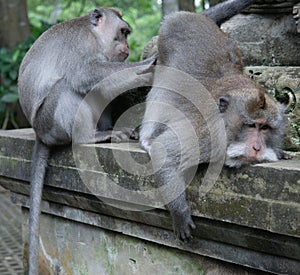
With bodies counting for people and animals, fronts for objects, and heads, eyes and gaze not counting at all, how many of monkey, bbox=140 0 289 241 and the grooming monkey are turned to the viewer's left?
0

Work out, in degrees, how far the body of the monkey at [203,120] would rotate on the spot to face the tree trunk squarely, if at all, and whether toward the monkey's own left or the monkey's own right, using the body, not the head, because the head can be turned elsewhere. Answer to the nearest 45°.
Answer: approximately 180°

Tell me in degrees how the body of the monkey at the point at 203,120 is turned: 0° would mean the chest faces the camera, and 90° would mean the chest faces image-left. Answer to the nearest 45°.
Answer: approximately 315°

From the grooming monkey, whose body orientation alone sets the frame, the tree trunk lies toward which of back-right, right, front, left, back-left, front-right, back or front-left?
left

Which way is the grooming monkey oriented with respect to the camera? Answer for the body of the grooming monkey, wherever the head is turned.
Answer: to the viewer's right

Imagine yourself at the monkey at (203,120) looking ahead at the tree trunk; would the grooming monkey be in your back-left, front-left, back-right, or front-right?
front-left

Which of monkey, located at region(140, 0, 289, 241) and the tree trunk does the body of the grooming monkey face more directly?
the monkey

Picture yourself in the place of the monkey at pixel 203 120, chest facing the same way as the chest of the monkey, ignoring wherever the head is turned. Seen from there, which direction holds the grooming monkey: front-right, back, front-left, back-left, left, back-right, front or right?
back

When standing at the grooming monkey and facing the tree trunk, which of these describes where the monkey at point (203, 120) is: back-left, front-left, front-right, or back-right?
back-right
